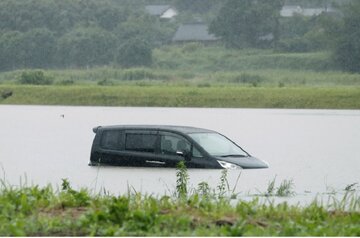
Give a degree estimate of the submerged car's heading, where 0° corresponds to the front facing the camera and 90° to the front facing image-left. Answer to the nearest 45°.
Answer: approximately 315°
